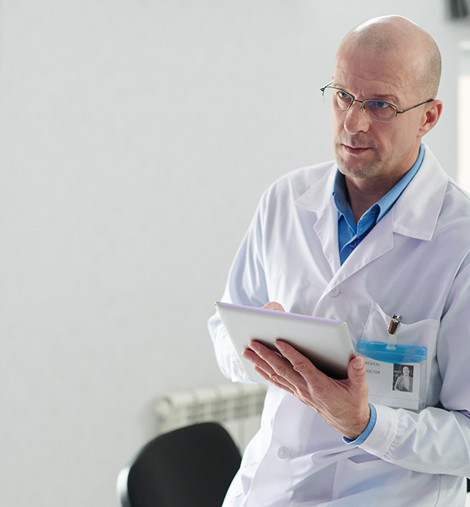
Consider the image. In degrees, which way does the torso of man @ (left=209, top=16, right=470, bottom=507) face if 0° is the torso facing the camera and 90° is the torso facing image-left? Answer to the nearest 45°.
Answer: approximately 45°

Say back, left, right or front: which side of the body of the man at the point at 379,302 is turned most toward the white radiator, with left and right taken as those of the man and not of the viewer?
right
